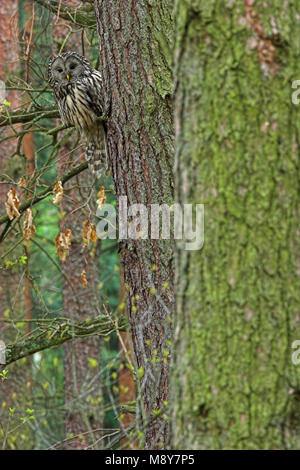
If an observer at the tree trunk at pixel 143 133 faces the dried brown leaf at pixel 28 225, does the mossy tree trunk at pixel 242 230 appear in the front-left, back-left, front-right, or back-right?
back-left

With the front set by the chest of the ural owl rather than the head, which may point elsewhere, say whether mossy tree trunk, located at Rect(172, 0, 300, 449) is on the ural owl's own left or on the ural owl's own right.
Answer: on the ural owl's own left

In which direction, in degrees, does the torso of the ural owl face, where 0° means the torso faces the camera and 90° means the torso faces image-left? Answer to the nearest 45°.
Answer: approximately 45°
